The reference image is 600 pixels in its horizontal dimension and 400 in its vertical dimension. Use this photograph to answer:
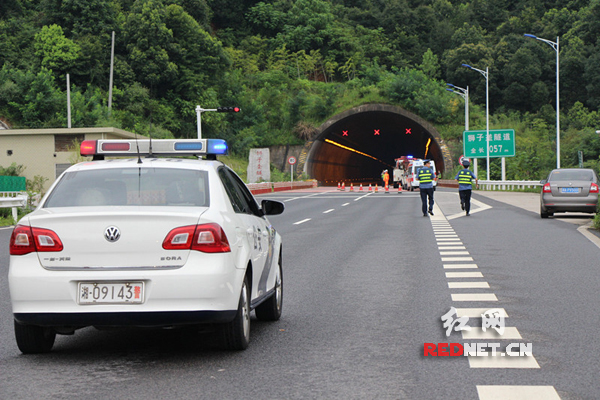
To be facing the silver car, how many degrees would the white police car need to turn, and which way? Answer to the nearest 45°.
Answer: approximately 45° to its right

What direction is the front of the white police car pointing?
away from the camera

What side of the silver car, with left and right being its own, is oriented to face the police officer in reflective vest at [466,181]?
left

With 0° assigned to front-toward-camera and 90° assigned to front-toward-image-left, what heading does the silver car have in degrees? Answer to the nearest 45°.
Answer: approximately 180°

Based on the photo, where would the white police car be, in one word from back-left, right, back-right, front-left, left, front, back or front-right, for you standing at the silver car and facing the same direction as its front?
back

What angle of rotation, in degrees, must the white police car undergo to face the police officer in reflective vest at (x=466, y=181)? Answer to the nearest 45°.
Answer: approximately 45° to its right
